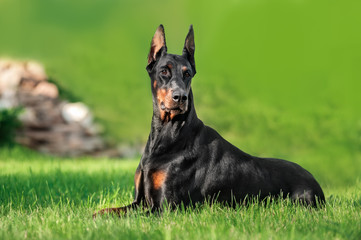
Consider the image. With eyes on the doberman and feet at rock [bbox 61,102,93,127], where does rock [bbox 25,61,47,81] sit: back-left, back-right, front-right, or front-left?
back-right

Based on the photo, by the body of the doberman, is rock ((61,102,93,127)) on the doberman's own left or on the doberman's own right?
on the doberman's own right

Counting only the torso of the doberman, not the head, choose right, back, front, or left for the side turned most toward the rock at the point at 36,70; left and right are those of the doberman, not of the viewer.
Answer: right

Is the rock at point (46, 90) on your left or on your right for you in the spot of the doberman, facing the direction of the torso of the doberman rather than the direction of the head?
on your right
